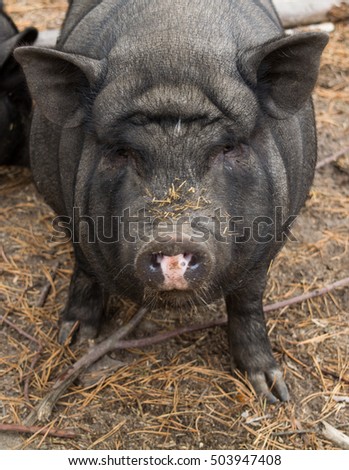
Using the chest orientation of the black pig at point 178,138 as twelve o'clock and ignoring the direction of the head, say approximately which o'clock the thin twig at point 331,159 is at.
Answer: The thin twig is roughly at 7 o'clock from the black pig.

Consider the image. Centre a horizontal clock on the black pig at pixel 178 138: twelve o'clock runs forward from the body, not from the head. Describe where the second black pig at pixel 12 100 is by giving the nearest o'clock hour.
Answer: The second black pig is roughly at 5 o'clock from the black pig.

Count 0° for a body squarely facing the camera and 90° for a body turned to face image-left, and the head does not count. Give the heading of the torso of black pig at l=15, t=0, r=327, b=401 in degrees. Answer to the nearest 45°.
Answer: approximately 0°

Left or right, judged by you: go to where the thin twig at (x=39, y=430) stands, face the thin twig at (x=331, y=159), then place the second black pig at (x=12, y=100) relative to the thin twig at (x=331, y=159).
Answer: left
